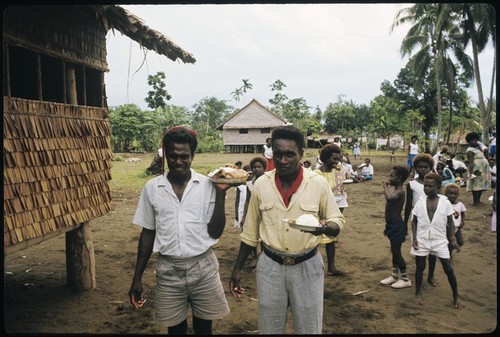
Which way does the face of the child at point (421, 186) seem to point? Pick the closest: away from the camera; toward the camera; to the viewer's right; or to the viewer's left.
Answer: toward the camera

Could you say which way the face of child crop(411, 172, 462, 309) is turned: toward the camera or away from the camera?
toward the camera

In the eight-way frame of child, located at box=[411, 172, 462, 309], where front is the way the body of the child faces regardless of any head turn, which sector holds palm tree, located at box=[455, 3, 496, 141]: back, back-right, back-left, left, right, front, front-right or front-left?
back

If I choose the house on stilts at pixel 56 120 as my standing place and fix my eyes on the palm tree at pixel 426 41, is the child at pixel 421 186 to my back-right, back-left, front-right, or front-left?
front-right

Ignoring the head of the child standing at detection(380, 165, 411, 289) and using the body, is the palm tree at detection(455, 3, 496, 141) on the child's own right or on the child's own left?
on the child's own right

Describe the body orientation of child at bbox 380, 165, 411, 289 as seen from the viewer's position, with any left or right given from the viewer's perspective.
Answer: facing to the left of the viewer

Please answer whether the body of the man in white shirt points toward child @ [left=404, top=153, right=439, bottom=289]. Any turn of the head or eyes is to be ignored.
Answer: no

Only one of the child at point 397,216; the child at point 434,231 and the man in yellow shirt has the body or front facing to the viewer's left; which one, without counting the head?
the child at point 397,216

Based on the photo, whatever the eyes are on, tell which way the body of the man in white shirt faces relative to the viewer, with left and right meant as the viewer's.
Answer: facing the viewer

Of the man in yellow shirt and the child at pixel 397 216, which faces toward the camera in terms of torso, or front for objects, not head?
the man in yellow shirt

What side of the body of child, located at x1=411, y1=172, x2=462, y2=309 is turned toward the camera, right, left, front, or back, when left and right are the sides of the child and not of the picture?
front

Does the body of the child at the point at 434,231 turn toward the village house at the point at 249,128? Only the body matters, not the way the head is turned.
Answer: no

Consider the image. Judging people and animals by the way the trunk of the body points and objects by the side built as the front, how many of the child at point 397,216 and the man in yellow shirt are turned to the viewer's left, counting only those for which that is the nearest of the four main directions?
1

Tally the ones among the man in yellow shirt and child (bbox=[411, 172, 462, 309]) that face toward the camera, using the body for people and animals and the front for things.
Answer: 2

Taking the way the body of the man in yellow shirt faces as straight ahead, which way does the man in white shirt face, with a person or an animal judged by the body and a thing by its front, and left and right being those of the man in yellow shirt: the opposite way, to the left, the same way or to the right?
the same way

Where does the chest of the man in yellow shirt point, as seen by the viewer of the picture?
toward the camera

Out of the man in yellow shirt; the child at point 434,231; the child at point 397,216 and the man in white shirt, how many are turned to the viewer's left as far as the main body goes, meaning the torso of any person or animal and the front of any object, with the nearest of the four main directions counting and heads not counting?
1

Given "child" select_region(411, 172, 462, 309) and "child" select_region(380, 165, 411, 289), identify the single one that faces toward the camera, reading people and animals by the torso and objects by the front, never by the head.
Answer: "child" select_region(411, 172, 462, 309)

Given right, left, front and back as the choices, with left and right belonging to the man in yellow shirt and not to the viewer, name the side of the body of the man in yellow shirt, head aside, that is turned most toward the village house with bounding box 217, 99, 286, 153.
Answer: back

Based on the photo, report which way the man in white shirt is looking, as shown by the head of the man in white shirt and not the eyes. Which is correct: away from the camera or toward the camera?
toward the camera

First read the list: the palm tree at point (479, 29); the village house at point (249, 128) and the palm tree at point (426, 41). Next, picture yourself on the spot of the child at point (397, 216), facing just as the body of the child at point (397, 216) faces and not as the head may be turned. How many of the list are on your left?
0
